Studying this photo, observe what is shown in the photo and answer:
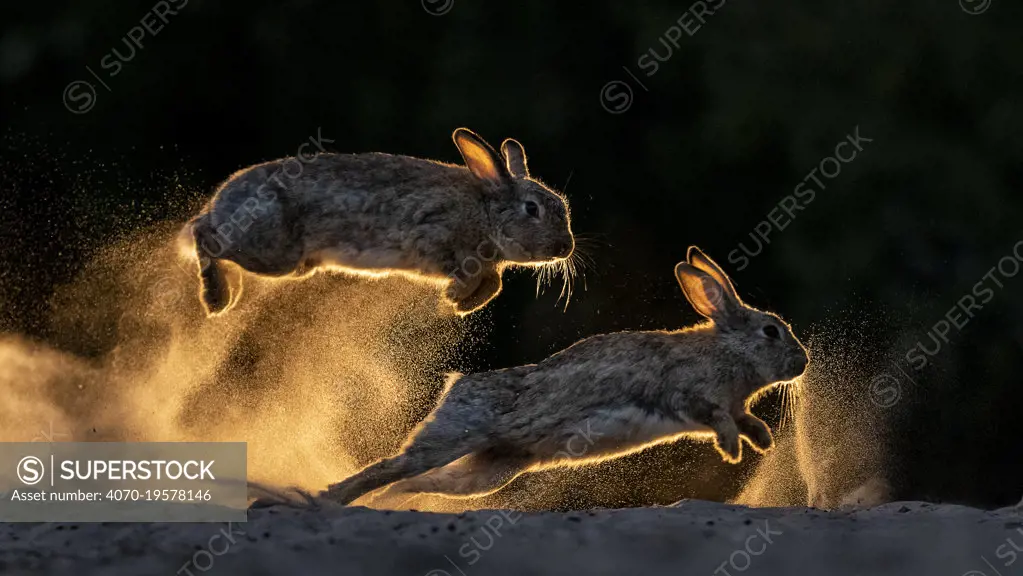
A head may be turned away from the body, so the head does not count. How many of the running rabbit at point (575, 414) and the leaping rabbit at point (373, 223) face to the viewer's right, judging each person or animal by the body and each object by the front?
2

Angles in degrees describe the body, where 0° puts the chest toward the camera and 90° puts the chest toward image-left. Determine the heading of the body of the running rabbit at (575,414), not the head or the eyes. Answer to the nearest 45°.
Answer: approximately 270°

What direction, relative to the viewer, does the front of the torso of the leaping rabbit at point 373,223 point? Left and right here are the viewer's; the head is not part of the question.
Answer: facing to the right of the viewer
